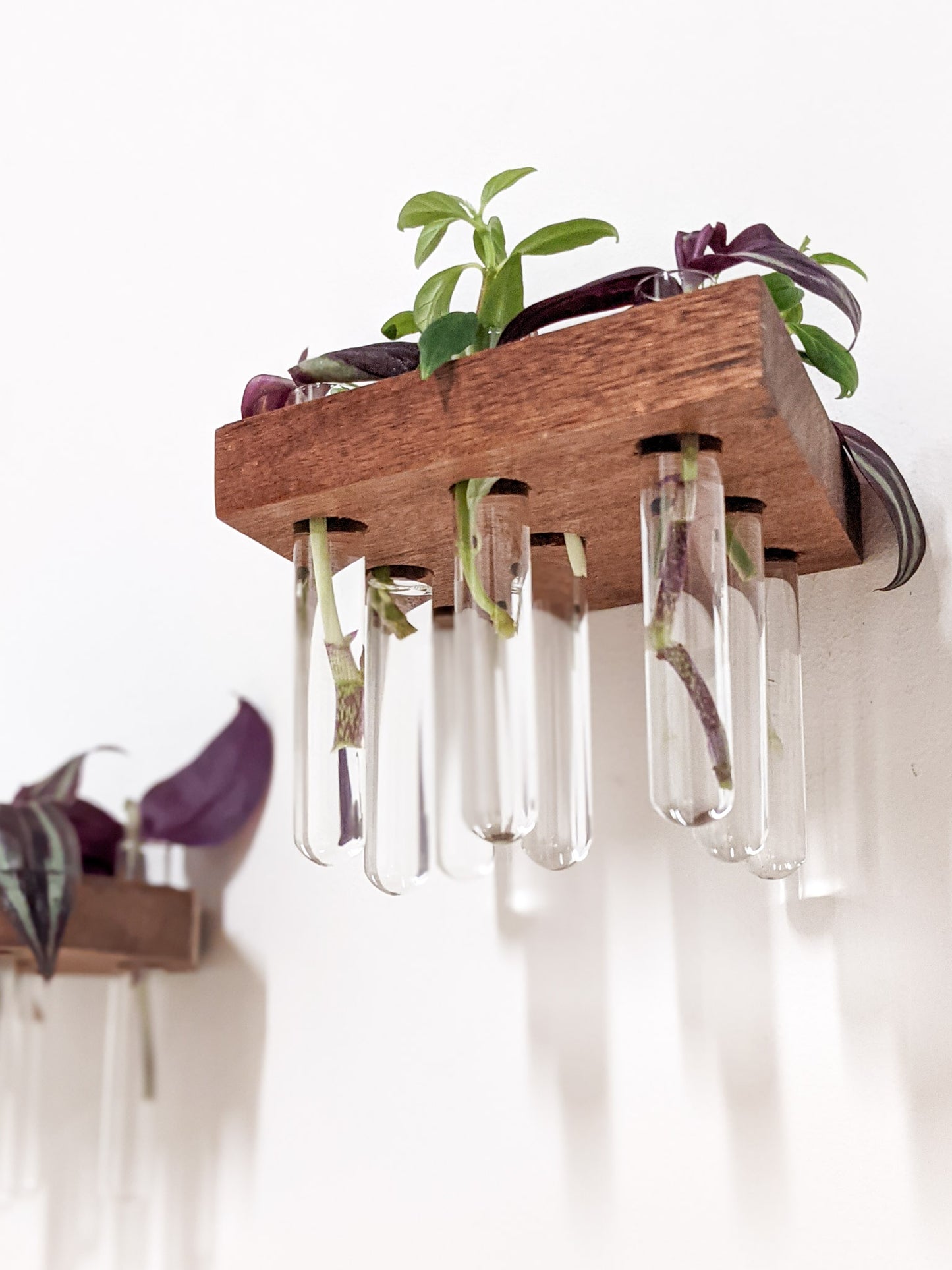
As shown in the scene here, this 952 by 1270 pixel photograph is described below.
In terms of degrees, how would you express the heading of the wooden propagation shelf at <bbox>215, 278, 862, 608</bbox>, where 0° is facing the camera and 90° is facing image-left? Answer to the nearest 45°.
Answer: approximately 45°

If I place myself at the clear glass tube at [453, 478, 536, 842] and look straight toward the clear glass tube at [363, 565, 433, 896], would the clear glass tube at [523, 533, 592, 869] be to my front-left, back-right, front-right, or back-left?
front-right
